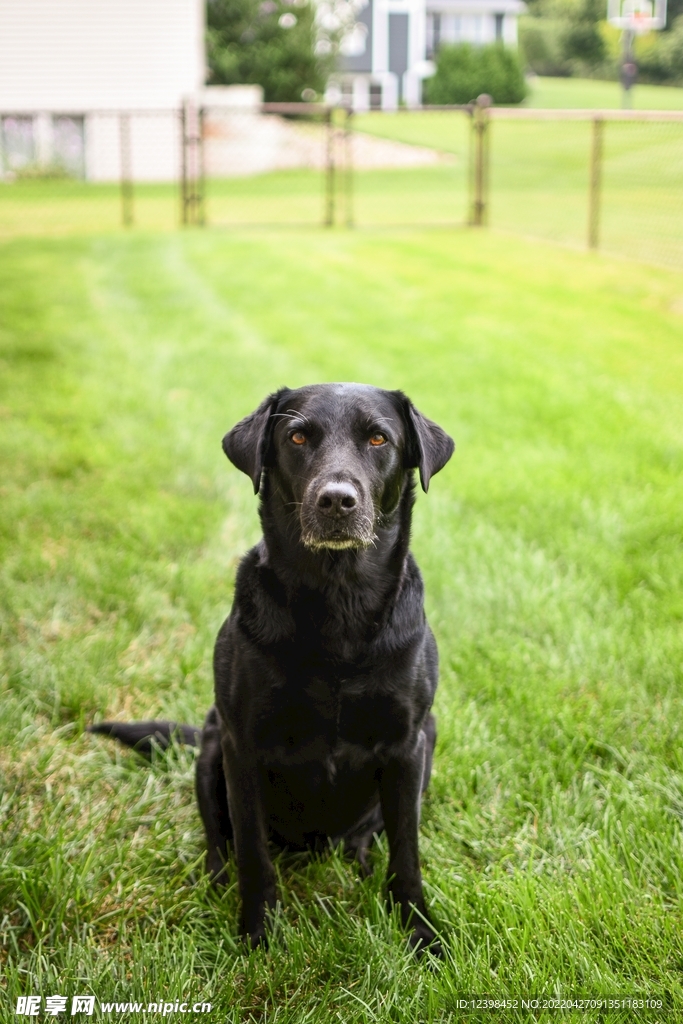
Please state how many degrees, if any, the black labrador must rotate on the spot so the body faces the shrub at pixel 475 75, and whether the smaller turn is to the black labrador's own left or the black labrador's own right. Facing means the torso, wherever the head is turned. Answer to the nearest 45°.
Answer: approximately 180°

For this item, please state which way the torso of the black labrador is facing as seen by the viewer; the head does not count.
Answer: toward the camera

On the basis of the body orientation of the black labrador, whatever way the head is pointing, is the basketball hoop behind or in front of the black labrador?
behind

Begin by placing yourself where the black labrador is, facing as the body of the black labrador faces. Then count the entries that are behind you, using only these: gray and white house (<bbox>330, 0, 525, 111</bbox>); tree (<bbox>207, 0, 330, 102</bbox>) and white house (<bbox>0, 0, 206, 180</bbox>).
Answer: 3

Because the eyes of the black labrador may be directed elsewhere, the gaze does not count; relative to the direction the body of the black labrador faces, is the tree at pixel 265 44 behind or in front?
behind

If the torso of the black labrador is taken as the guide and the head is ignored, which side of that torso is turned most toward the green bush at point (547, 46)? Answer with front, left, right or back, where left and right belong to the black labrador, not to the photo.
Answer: back

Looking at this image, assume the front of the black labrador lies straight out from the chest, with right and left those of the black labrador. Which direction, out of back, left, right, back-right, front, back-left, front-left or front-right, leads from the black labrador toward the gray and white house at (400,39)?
back

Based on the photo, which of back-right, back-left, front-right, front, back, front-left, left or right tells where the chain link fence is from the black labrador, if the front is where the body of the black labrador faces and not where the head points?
back

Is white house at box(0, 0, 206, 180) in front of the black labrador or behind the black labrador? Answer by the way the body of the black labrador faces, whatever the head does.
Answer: behind
